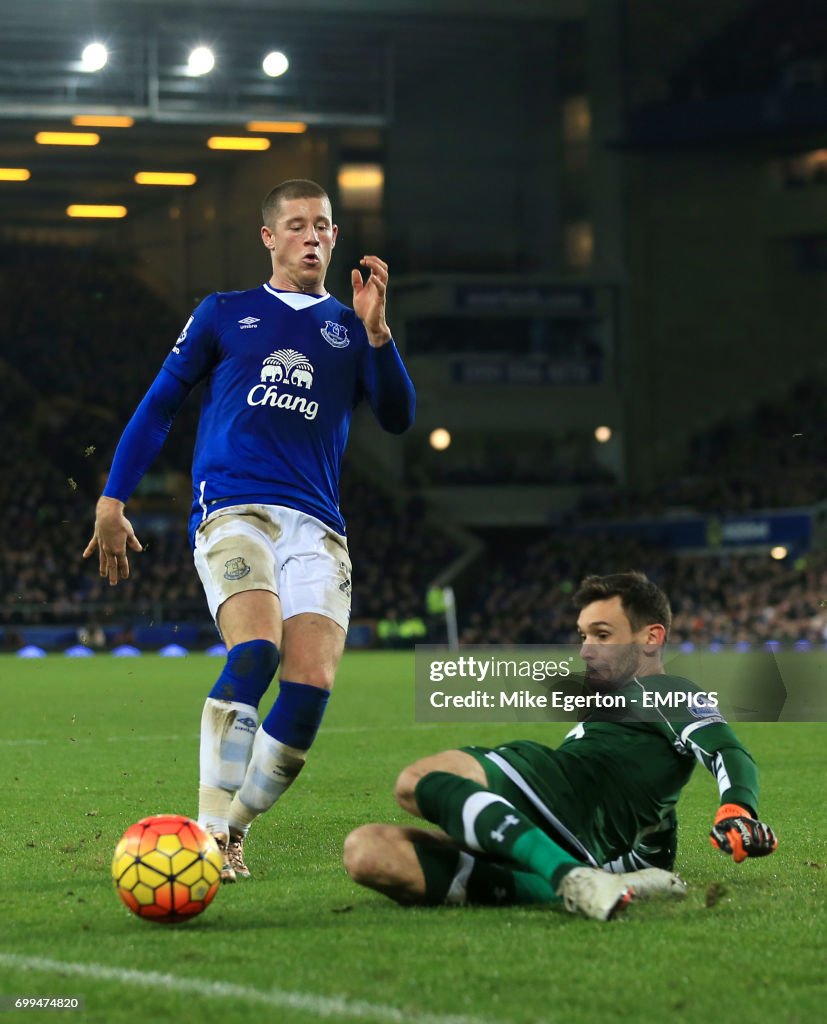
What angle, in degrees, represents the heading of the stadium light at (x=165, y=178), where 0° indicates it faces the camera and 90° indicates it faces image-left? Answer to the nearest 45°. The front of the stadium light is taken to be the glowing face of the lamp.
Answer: approximately 0°

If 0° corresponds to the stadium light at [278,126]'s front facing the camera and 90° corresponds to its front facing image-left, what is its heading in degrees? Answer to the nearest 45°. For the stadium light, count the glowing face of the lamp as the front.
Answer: approximately 0°

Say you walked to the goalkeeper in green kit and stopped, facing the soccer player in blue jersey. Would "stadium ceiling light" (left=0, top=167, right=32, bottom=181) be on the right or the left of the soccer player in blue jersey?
right

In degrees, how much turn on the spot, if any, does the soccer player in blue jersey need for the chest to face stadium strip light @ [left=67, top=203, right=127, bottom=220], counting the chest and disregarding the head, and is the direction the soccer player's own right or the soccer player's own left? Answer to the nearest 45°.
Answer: approximately 180°

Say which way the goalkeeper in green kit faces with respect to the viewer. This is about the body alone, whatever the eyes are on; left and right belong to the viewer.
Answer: facing to the left of the viewer
